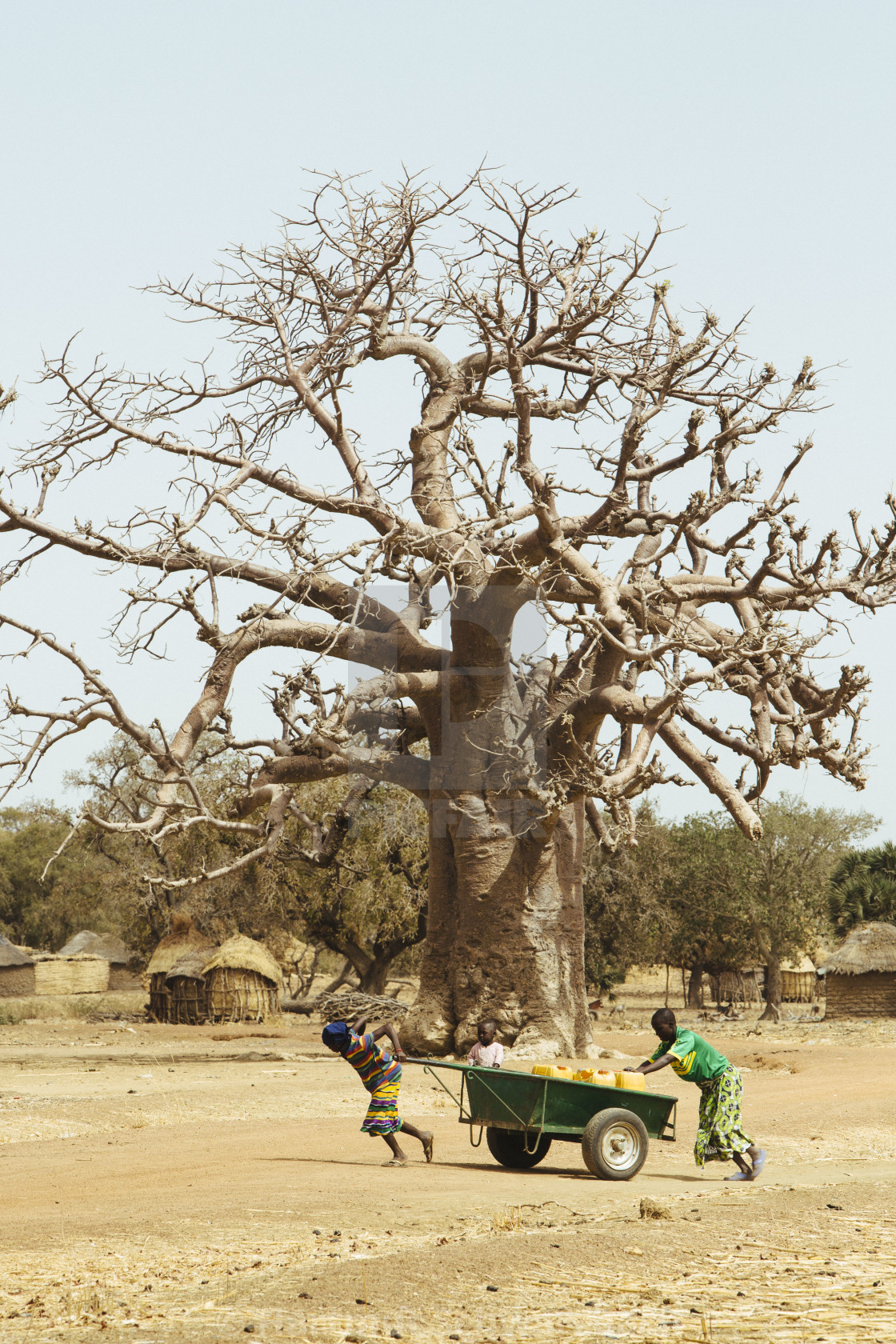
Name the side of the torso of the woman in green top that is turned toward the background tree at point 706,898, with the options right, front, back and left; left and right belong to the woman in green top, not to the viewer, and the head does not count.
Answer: right

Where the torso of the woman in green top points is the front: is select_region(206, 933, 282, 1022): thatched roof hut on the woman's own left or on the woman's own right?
on the woman's own right

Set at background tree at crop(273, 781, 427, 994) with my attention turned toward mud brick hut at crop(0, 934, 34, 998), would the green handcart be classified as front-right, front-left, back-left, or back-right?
back-left

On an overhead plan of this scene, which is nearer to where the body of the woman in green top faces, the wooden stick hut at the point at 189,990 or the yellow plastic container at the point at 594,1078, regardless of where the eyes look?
the yellow plastic container

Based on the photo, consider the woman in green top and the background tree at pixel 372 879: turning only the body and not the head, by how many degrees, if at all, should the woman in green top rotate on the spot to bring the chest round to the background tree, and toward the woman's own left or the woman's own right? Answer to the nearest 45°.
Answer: approximately 90° to the woman's own right

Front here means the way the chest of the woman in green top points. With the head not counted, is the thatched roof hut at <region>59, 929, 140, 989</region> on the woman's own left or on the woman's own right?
on the woman's own right

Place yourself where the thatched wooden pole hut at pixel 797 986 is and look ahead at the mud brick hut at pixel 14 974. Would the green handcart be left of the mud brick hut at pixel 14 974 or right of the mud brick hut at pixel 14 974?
left

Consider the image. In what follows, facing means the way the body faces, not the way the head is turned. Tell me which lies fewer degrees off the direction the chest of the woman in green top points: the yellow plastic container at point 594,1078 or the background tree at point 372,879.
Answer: the yellow plastic container

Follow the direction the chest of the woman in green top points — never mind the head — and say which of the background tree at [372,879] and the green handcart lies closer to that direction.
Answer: the green handcart

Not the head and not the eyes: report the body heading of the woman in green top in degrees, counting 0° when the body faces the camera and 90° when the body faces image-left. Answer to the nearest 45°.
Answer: approximately 90°

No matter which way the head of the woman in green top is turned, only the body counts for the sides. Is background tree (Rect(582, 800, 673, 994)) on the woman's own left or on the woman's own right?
on the woman's own right

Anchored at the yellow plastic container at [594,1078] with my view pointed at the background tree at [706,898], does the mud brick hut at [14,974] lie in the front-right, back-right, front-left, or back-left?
front-left

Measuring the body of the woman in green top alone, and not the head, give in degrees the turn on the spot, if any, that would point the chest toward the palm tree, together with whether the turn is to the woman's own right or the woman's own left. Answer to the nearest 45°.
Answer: approximately 90° to the woman's own right

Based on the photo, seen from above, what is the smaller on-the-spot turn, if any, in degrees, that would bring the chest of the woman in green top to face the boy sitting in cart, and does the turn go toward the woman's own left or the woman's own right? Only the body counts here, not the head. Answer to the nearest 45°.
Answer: approximately 45° to the woman's own right

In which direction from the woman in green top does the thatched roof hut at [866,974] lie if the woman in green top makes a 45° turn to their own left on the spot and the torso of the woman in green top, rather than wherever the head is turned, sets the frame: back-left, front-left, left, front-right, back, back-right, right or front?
back-right
